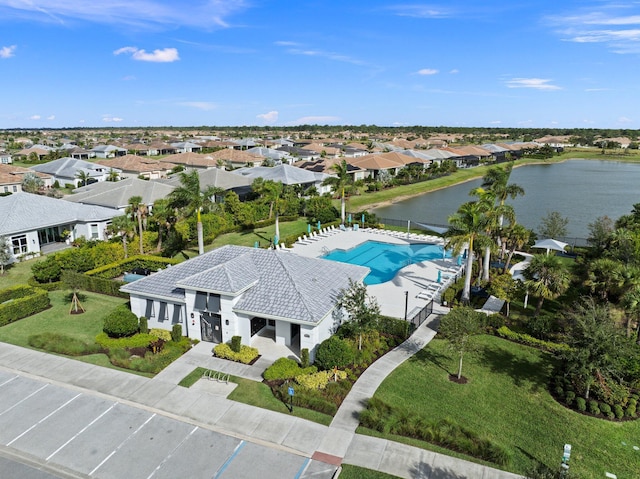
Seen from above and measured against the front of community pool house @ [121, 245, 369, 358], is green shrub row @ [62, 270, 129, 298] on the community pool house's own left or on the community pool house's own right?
on the community pool house's own right

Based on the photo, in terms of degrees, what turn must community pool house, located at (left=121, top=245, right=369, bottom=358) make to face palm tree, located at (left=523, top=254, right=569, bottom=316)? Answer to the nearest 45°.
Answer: approximately 135° to its left

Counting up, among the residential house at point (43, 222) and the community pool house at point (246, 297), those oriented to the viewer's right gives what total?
0

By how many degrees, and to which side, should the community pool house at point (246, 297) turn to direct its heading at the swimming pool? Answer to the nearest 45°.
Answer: approximately 180°

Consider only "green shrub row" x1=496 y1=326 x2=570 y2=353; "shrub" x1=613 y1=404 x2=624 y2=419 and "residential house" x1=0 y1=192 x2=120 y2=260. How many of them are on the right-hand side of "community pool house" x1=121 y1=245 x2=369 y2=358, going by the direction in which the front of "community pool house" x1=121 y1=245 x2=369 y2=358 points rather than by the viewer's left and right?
1

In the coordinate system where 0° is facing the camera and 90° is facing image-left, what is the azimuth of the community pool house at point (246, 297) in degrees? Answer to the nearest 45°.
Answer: approximately 45°

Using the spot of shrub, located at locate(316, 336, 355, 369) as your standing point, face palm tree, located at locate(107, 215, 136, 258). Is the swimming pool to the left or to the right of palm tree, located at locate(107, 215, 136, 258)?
right

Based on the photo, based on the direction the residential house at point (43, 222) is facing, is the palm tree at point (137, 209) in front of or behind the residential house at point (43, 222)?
behind
